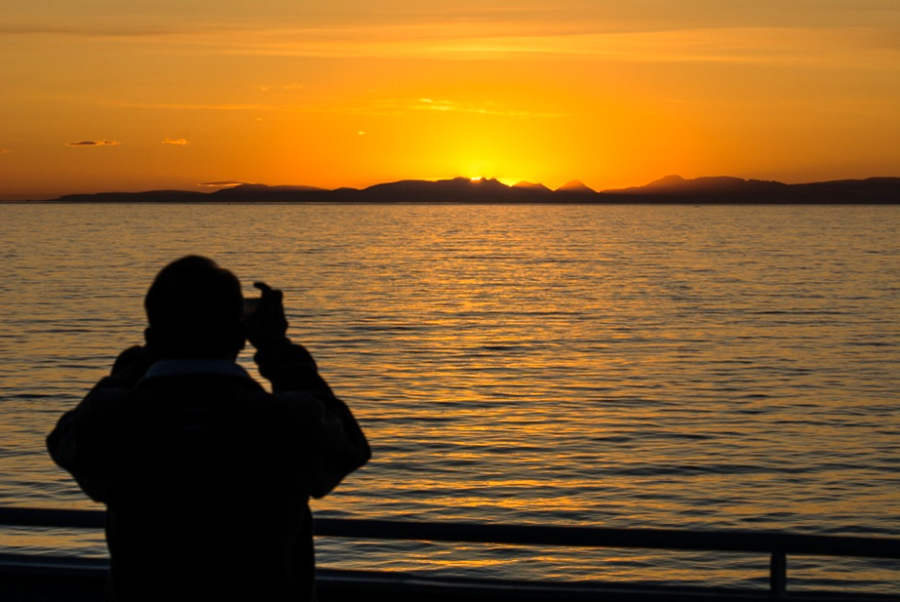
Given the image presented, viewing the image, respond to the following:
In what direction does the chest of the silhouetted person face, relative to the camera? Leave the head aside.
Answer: away from the camera

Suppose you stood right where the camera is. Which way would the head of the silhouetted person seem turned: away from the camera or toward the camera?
away from the camera
